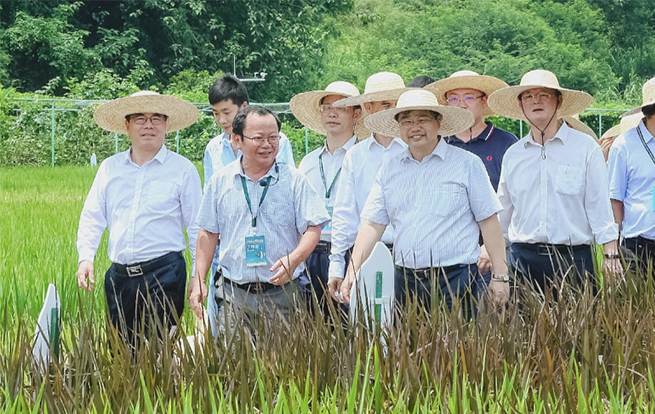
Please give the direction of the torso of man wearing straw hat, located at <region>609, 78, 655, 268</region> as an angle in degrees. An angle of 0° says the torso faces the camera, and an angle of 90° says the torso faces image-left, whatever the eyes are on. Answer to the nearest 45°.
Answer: approximately 315°

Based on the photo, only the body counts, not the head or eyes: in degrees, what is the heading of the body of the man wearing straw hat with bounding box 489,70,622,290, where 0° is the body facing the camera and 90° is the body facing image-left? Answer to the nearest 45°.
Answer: approximately 0°

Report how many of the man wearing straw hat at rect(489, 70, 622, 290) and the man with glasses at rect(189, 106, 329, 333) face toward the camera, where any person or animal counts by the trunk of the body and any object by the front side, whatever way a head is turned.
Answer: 2

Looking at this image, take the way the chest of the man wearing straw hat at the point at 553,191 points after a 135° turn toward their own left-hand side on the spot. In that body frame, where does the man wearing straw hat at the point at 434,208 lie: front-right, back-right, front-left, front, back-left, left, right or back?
back

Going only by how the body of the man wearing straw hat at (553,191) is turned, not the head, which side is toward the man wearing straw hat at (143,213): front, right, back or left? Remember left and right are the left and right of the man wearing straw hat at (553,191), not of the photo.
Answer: right

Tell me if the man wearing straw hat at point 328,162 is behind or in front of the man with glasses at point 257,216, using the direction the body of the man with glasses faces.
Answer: behind

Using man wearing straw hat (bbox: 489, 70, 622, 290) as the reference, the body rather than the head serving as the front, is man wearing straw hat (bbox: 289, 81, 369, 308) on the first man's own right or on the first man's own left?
on the first man's own right

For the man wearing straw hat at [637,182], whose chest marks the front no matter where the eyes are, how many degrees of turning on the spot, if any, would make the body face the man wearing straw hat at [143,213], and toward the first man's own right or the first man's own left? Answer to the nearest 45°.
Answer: approximately 90° to the first man's own right

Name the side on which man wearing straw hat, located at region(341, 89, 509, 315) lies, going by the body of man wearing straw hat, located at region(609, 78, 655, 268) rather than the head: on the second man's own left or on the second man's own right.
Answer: on the second man's own right

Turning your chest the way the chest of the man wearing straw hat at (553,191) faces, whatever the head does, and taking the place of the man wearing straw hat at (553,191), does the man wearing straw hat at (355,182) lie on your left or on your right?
on your right

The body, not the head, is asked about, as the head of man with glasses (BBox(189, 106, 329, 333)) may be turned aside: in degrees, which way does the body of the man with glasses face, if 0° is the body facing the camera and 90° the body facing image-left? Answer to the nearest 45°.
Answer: approximately 0°
